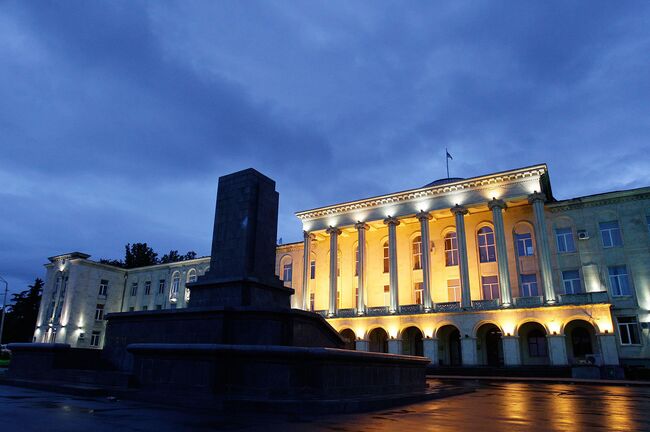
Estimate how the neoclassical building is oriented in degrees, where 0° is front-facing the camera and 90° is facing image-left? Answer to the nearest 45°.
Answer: approximately 45°
